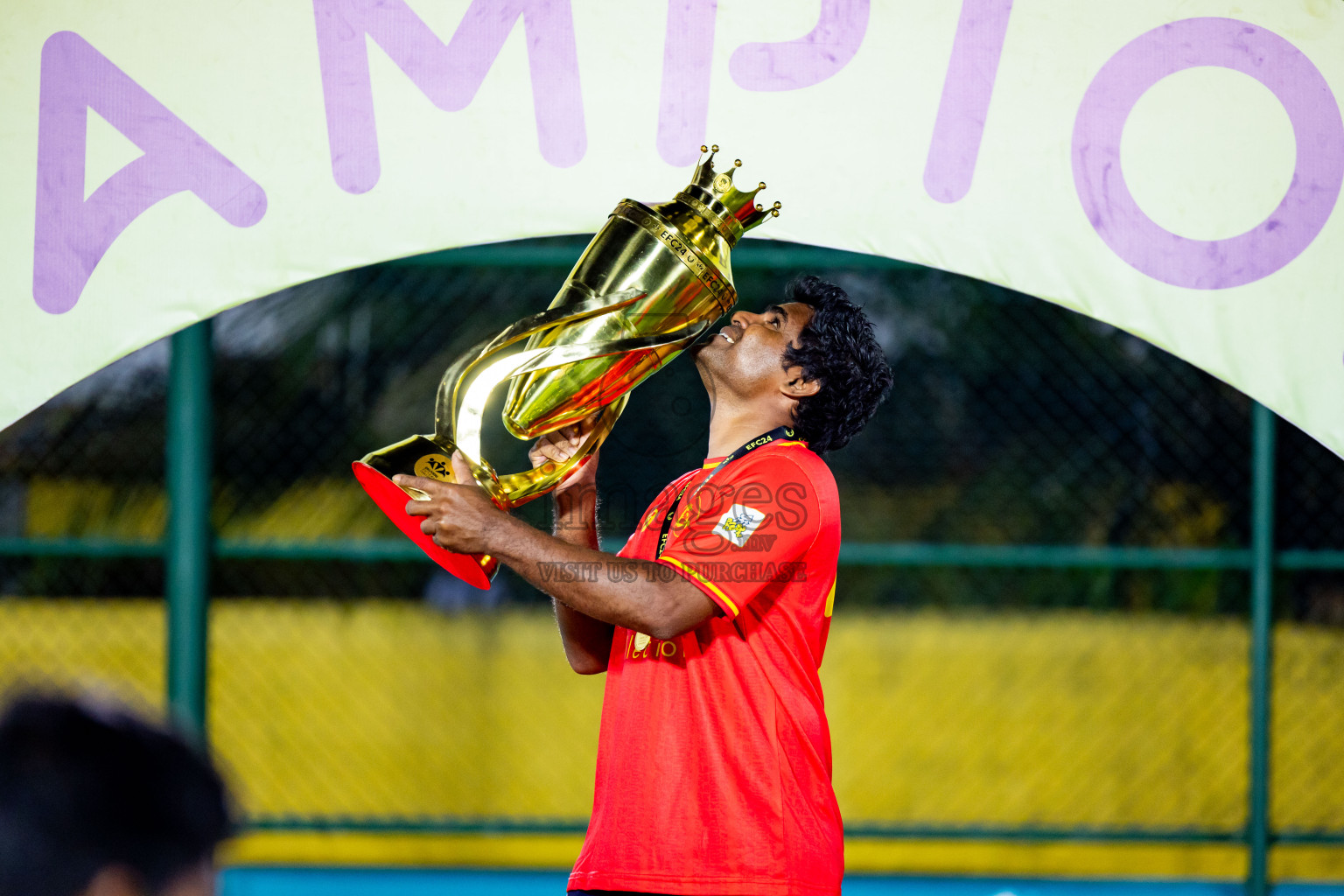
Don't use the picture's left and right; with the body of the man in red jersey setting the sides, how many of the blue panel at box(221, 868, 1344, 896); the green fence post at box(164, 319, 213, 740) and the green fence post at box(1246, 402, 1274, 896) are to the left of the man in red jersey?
0

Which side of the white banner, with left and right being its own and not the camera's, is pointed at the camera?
front

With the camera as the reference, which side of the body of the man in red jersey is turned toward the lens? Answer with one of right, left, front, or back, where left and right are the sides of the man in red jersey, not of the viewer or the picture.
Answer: left

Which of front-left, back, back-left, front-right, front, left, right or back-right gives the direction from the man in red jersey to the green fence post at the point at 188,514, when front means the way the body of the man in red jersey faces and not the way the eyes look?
front-right

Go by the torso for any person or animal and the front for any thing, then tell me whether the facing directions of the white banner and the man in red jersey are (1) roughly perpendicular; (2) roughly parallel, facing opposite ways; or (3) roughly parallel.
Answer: roughly perpendicular

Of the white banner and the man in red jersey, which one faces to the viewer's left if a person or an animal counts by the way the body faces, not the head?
the man in red jersey

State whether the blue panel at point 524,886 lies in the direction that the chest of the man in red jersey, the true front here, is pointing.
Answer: no

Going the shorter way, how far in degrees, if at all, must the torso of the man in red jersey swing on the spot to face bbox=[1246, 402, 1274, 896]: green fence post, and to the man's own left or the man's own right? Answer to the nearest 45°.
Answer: approximately 135° to the man's own right

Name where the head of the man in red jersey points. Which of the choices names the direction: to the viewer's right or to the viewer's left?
to the viewer's left

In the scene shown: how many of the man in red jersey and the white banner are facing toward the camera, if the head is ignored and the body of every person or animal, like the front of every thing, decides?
1

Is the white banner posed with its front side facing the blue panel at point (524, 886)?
no
